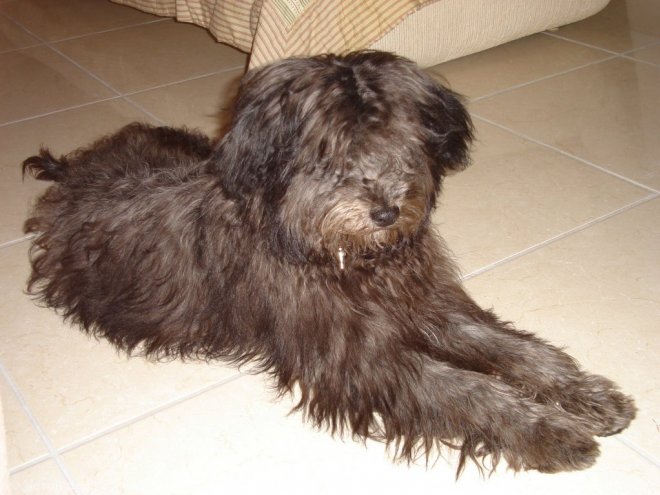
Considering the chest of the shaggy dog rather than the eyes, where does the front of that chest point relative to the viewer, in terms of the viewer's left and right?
facing the viewer and to the right of the viewer
